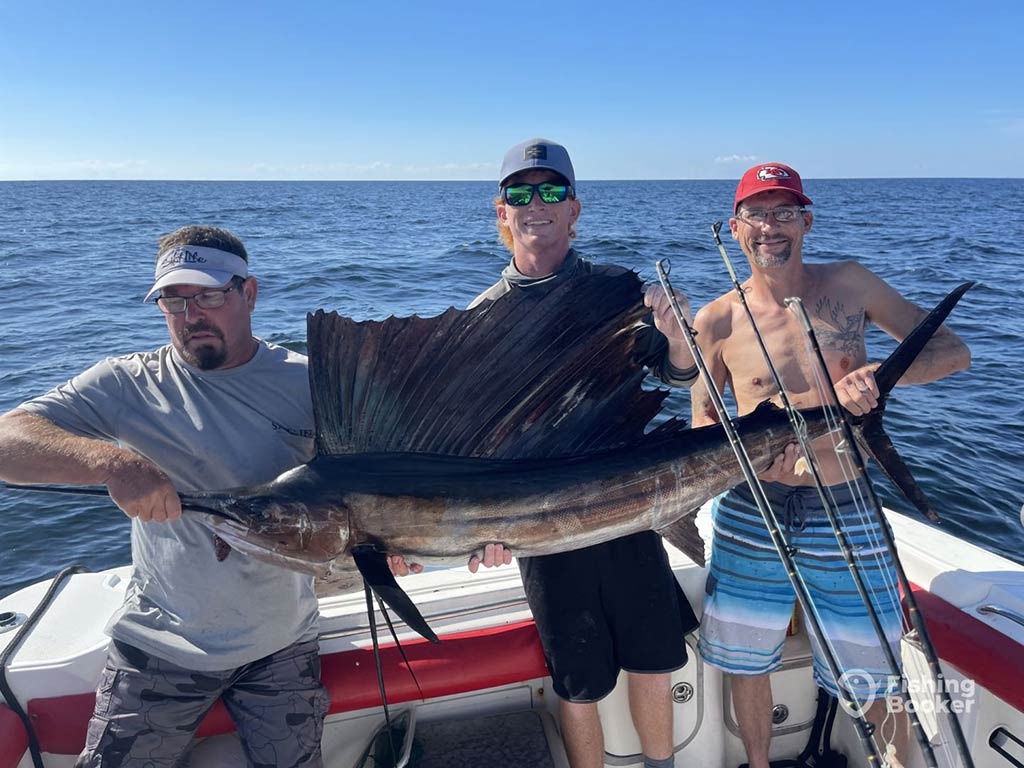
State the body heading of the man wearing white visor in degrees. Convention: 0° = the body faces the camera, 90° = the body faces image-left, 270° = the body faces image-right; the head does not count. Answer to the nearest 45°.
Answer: approximately 0°

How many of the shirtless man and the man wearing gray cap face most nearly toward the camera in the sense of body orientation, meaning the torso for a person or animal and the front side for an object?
2

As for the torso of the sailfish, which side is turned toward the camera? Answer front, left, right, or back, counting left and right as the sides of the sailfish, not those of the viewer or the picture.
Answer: left

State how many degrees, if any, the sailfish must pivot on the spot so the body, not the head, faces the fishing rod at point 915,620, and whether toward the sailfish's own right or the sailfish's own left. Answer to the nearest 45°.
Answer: approximately 135° to the sailfish's own left

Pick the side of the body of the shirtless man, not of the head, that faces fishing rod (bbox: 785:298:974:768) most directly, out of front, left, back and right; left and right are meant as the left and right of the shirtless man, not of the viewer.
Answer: front

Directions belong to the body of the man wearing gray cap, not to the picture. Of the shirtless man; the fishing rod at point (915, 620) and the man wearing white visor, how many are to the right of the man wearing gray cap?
1
